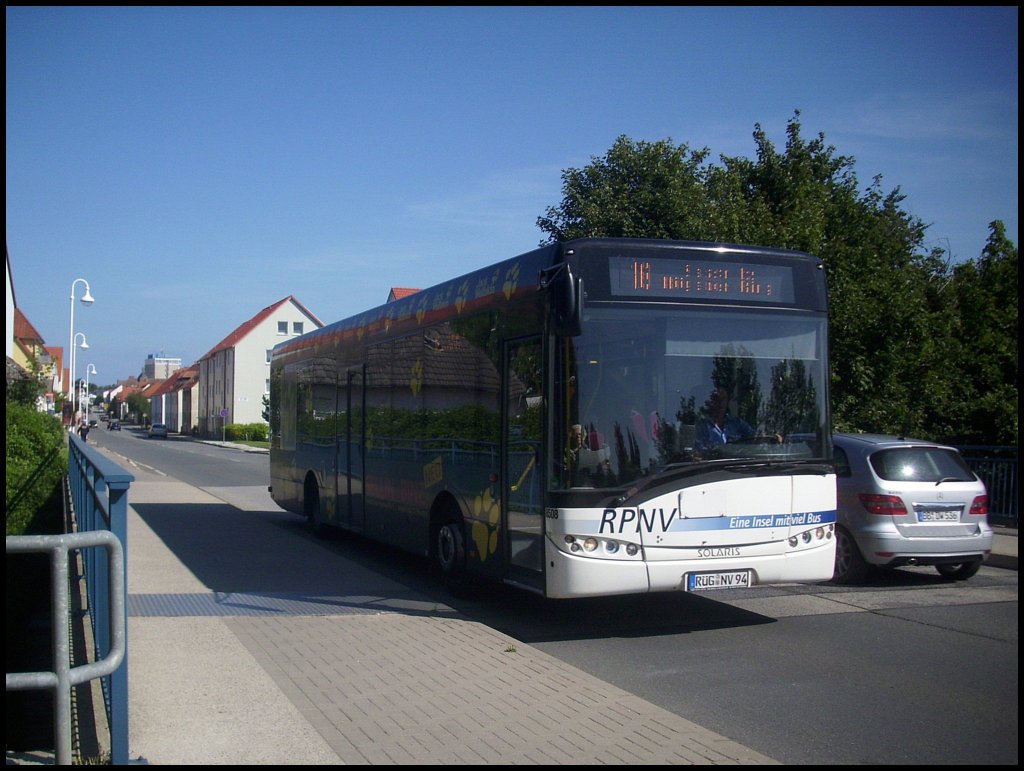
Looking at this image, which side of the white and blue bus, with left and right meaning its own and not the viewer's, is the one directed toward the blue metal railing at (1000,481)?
left

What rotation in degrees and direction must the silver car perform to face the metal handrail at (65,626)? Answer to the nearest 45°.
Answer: approximately 90° to its left

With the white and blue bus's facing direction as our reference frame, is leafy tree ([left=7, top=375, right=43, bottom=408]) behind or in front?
behind

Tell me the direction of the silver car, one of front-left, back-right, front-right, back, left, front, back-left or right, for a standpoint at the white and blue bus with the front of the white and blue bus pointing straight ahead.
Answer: left

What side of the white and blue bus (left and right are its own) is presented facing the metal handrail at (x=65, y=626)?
front

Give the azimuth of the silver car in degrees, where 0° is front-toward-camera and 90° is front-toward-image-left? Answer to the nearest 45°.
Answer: approximately 135°

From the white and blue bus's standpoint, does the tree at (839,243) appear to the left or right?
on its left

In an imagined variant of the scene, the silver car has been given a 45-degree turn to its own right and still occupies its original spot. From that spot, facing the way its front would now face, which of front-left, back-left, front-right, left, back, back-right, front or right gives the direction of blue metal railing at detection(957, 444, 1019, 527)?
front

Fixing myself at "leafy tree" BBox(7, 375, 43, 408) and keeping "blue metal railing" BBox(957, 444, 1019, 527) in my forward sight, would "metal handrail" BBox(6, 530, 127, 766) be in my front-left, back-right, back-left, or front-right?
front-right

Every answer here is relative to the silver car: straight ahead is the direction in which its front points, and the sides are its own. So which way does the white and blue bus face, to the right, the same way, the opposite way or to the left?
the opposite way

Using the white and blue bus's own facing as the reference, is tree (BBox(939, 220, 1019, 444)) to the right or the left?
on its left

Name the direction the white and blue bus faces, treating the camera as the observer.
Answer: facing the viewer and to the right of the viewer
